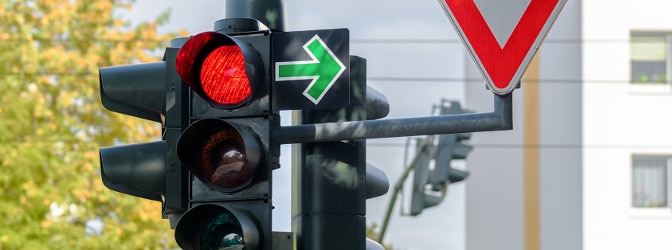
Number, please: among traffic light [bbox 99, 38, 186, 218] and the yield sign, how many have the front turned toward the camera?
1

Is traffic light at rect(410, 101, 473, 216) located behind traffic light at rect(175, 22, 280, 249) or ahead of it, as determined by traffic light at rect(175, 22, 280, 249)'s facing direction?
behind

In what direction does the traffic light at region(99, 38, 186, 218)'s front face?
to the viewer's left

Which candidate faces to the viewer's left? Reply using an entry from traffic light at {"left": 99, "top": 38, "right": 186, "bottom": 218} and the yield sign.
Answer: the traffic light

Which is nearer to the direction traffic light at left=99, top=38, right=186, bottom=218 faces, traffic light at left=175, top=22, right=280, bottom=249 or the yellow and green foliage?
the yellow and green foliage

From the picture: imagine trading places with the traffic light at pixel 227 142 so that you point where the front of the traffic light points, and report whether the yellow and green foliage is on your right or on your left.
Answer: on your right

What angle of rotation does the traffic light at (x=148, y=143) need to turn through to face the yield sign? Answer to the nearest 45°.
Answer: approximately 135° to its left

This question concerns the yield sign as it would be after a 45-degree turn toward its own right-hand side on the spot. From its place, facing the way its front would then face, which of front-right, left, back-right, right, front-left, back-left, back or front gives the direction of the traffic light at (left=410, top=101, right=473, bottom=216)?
back-right

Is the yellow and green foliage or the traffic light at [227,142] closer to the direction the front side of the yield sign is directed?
the traffic light

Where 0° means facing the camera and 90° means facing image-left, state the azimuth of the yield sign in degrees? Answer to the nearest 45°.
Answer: approximately 0°

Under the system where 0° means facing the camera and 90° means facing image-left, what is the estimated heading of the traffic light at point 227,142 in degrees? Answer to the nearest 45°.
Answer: approximately 45°

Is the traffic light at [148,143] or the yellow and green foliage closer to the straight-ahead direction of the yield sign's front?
the traffic light

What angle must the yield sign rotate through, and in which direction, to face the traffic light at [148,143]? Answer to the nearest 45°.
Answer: approximately 90° to its right
